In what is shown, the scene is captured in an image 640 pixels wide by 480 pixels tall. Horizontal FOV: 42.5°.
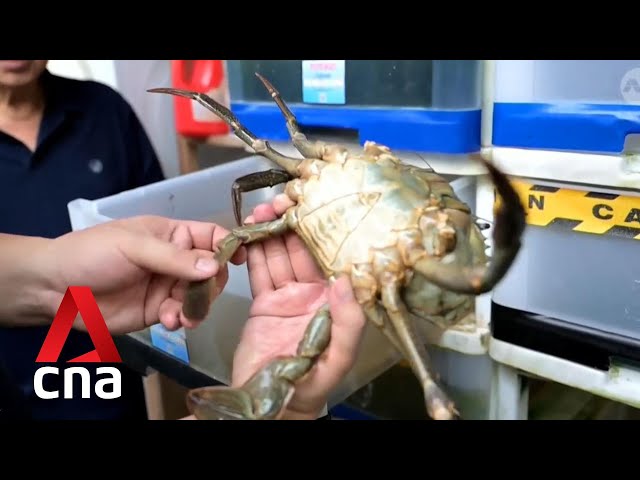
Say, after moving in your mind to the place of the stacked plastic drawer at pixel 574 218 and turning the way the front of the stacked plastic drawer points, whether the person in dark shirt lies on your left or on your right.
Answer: on your right

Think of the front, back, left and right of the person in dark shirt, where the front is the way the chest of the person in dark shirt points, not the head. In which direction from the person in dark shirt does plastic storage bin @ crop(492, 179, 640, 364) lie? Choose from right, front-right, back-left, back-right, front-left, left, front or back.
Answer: front-left

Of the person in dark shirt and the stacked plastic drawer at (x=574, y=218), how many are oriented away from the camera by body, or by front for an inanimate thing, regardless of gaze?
0

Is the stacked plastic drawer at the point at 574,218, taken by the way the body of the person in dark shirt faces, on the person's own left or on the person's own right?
on the person's own left

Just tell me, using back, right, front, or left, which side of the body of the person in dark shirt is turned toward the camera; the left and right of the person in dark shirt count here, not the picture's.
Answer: front

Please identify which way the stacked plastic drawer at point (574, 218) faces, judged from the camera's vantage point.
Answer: facing the viewer and to the left of the viewer

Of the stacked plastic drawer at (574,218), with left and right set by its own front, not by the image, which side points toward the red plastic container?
right
